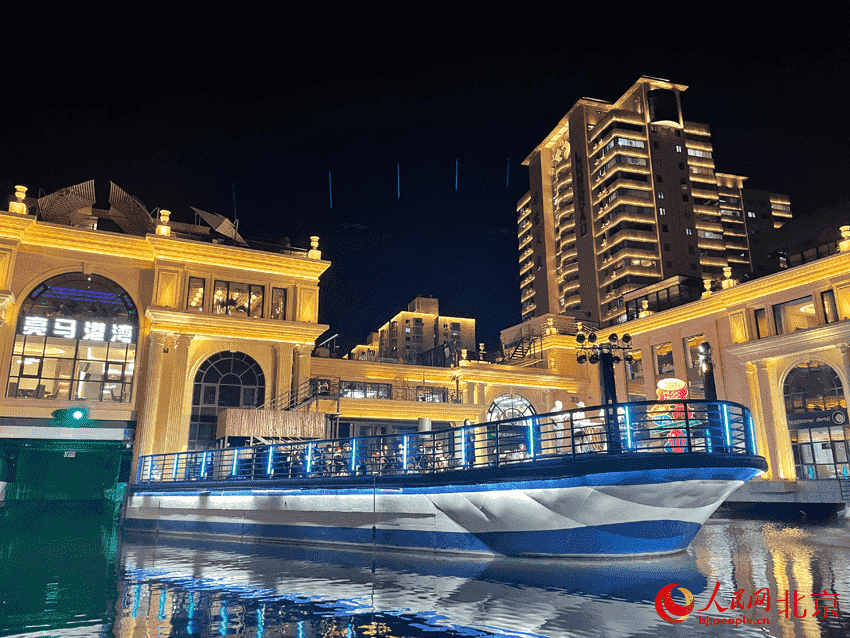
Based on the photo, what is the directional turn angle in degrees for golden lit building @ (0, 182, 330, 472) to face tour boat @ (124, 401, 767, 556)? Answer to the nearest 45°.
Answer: approximately 45° to its left

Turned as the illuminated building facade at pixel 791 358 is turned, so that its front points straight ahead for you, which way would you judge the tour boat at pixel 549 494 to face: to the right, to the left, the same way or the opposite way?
to the left

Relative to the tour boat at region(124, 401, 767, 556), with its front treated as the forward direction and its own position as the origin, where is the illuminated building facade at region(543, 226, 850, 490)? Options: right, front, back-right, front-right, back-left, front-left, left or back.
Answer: left

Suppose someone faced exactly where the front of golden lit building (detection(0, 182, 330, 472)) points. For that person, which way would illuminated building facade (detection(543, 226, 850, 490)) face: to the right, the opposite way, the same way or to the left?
to the right

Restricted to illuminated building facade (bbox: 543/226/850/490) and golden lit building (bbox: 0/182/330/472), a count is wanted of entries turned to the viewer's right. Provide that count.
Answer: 0

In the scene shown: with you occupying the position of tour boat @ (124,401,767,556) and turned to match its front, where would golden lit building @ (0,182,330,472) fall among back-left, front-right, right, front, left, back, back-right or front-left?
back

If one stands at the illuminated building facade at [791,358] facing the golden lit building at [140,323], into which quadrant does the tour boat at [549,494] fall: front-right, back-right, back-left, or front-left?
front-left

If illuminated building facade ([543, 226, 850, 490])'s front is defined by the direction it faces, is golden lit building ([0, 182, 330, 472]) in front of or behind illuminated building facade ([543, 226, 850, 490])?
in front

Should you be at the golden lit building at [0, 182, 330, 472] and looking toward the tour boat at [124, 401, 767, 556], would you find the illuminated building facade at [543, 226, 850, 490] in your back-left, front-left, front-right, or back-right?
front-left

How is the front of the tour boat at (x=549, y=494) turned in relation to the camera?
facing the viewer and to the right of the viewer

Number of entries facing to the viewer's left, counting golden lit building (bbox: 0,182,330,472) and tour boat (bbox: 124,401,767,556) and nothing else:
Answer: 0

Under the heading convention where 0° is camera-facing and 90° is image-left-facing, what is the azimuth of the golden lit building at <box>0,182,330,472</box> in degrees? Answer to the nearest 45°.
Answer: approximately 0°

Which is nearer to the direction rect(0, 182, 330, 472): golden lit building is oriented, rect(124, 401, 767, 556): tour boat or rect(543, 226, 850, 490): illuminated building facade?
the tour boat
